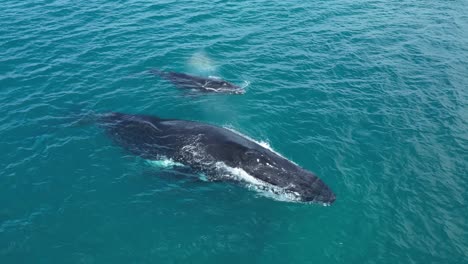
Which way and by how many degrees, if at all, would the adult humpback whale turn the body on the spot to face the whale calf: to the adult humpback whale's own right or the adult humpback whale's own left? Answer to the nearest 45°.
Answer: approximately 135° to the adult humpback whale's own left

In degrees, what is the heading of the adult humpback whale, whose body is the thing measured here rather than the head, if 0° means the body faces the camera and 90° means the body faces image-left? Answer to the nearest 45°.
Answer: approximately 315°
